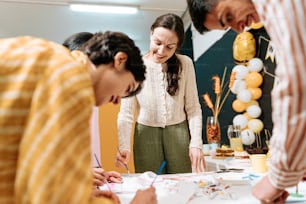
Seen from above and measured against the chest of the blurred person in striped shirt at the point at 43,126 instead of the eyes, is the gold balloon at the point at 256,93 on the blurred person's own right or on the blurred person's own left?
on the blurred person's own left

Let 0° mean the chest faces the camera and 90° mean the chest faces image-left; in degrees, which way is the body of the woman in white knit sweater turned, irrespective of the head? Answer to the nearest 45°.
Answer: approximately 0°

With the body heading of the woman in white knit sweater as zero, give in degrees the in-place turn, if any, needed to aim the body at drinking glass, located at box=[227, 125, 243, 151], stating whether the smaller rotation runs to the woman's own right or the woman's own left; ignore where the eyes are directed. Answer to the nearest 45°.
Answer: approximately 135° to the woman's own left

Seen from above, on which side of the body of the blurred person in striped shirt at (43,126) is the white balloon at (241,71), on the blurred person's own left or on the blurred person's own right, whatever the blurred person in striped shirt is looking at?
on the blurred person's own left

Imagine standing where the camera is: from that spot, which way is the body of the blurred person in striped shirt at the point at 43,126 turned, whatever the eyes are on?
to the viewer's right

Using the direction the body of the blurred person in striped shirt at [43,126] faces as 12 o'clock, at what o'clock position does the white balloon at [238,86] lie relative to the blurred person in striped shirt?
The white balloon is roughly at 10 o'clock from the blurred person in striped shirt.

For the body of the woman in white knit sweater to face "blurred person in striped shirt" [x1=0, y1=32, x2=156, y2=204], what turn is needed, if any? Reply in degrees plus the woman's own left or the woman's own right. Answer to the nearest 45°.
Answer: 0° — they already face them

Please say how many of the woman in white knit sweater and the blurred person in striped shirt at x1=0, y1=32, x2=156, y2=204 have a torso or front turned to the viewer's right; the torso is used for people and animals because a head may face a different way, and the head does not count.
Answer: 1

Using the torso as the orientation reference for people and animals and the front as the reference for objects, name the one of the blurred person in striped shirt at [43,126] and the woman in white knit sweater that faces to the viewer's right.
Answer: the blurred person in striped shirt

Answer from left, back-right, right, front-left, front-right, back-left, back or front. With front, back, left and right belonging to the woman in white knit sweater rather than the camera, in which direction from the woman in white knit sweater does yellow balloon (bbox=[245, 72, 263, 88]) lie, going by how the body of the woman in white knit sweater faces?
back-left

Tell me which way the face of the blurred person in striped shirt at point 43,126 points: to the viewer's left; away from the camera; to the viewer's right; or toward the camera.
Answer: to the viewer's right
